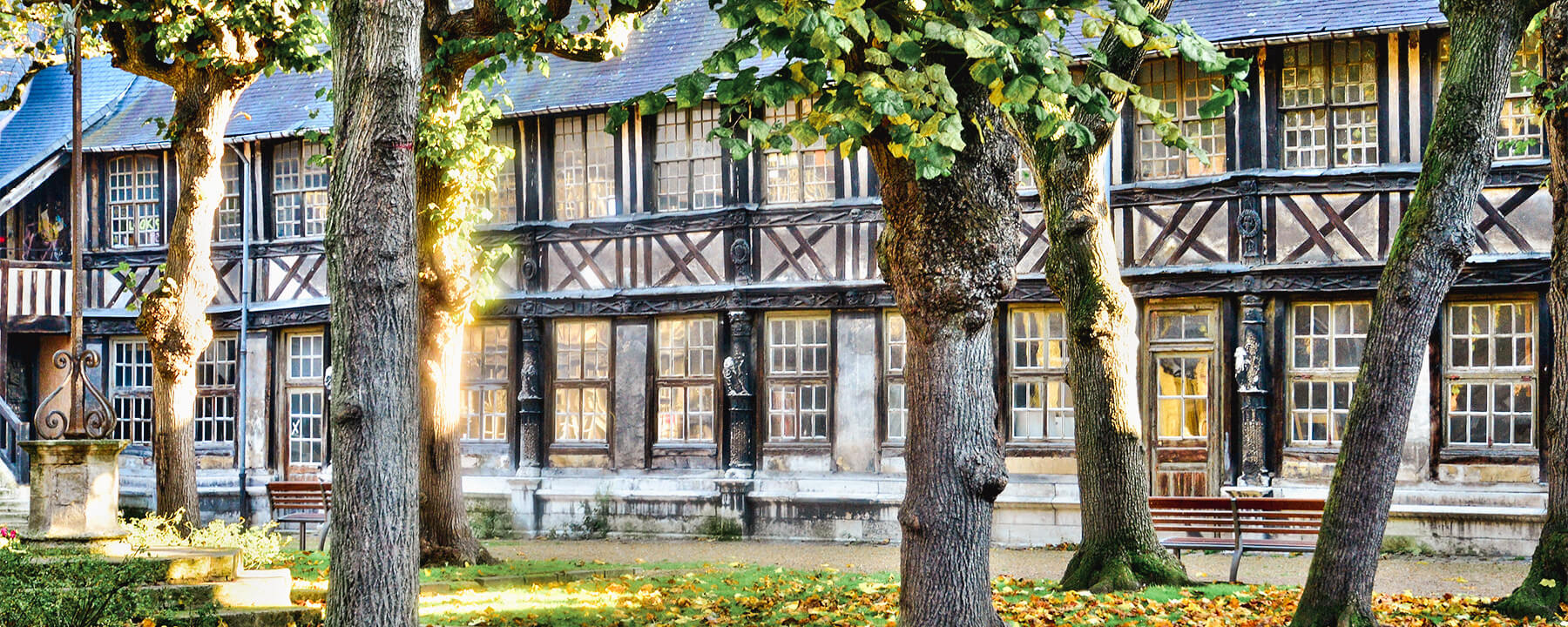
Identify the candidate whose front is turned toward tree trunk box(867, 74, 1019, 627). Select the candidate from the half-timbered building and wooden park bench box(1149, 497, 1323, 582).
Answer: the half-timbered building

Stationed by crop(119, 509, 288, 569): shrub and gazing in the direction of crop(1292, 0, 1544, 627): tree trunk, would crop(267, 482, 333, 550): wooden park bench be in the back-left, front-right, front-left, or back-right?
back-left

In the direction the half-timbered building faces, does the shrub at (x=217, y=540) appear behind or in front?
in front

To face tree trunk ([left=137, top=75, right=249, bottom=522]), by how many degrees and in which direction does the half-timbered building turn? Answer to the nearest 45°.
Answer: approximately 45° to its right

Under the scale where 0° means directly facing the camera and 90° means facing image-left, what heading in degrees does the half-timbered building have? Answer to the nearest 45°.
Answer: approximately 0°
